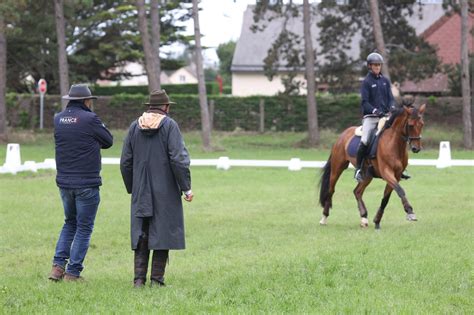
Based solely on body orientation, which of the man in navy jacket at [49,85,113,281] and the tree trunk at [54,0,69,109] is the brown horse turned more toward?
the man in navy jacket

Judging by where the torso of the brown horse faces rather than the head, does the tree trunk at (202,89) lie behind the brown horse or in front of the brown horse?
behind

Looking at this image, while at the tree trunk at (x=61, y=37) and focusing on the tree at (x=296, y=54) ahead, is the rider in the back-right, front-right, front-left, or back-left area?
front-right

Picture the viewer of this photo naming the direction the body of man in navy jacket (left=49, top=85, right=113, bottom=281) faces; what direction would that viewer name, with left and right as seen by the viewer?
facing away from the viewer and to the right of the viewer

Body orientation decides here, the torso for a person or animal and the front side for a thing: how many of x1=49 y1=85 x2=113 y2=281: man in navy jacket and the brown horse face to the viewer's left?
0

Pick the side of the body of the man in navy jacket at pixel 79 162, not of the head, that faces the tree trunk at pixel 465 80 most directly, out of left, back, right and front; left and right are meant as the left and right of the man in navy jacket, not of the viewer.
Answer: front

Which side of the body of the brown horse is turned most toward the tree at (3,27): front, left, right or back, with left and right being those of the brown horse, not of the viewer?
back

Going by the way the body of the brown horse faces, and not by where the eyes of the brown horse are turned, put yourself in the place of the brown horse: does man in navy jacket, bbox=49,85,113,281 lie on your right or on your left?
on your right

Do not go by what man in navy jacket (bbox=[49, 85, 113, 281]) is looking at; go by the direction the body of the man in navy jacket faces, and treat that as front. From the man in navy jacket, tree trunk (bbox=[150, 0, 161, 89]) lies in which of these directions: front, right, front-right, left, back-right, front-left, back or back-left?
front-left

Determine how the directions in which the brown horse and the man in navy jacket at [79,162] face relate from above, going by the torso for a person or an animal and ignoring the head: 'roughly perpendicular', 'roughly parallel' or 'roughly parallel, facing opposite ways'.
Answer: roughly perpendicular

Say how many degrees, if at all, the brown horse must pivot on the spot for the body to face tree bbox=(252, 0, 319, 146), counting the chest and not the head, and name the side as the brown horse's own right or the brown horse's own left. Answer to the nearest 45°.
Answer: approximately 135° to the brown horse's own left

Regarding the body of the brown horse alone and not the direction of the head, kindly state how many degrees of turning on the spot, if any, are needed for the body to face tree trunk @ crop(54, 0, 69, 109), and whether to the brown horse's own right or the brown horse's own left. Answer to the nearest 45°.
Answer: approximately 180°

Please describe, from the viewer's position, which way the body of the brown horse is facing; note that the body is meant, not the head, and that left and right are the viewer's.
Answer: facing the viewer and to the right of the viewer

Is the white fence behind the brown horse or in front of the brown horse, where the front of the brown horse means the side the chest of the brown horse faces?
behind
